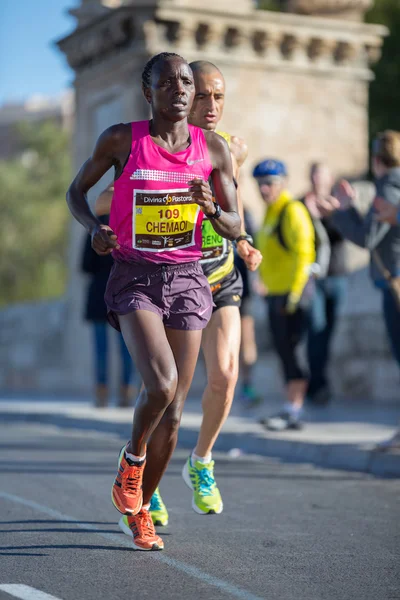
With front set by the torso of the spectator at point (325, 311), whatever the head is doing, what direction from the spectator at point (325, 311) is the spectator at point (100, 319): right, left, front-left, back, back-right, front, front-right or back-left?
front-right

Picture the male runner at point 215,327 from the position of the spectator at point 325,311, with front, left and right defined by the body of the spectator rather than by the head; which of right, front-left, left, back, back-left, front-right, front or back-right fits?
front-left

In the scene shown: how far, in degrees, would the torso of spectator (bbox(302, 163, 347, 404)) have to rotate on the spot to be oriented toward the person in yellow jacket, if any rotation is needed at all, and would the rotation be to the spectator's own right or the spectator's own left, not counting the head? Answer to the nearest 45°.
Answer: approximately 45° to the spectator's own left

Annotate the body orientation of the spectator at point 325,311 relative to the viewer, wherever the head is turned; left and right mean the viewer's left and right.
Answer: facing the viewer and to the left of the viewer

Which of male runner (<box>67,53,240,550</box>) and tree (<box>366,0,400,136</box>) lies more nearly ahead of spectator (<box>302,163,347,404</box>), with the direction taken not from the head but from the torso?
the male runner
